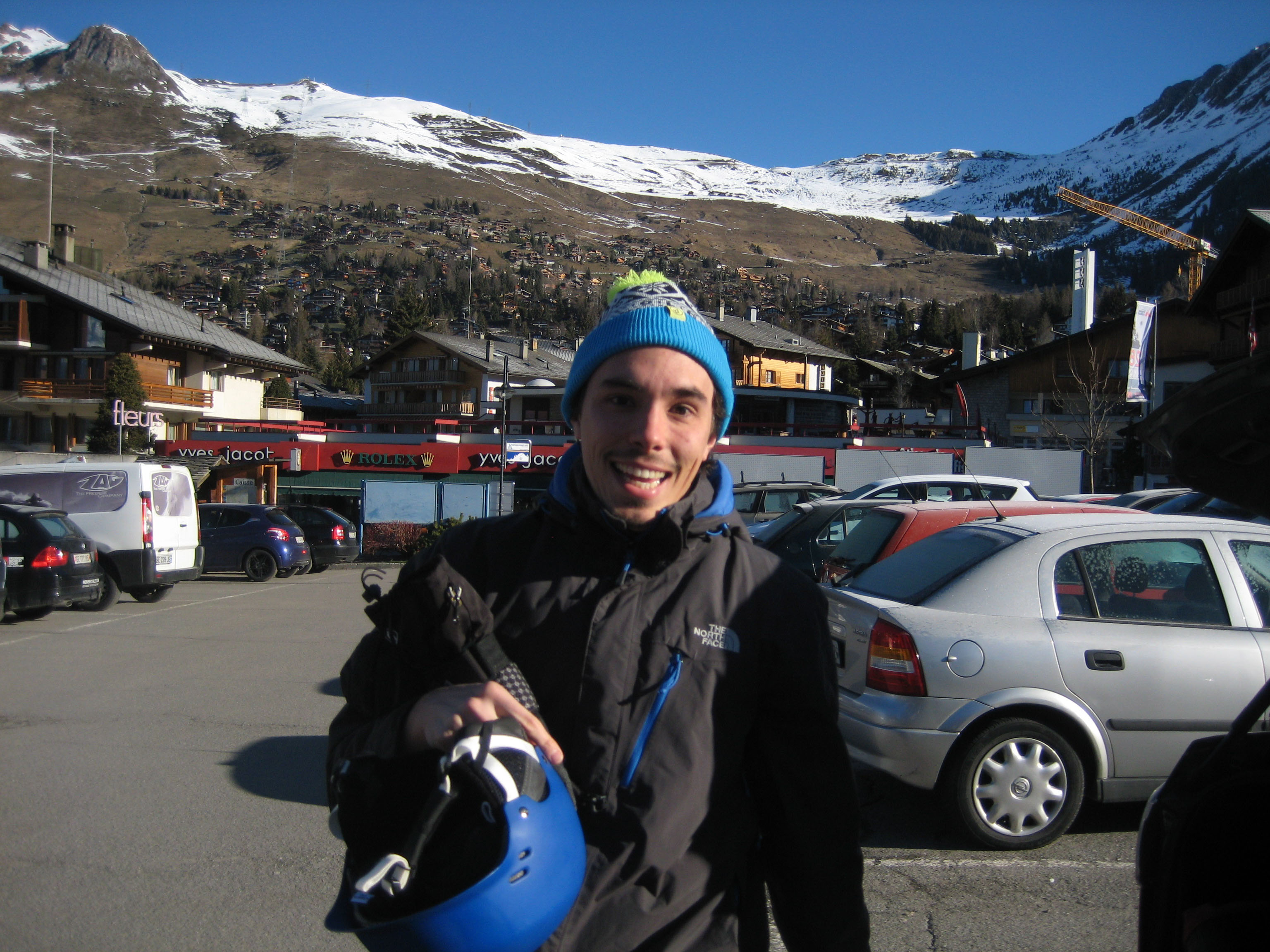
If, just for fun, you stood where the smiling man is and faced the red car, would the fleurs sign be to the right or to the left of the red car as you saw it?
left

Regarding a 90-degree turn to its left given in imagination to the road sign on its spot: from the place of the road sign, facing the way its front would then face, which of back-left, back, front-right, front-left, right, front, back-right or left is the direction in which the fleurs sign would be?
back

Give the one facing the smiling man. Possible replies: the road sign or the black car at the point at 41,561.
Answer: the road sign

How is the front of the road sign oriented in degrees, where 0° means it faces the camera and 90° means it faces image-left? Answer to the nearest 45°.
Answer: approximately 0°

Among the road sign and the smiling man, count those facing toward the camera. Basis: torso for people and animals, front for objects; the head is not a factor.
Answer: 2

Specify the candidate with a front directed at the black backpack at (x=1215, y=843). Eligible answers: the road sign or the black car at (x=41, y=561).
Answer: the road sign

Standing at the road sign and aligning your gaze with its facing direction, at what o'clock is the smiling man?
The smiling man is roughly at 12 o'clock from the road sign.

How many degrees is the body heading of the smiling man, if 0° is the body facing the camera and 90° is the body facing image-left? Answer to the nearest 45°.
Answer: approximately 0°

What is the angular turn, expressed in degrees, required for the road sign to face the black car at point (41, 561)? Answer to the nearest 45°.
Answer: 0° — it already faces it

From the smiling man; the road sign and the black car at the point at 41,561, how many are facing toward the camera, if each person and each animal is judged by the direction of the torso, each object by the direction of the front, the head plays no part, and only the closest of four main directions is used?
2

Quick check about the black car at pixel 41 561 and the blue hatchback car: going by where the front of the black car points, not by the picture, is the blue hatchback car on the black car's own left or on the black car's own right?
on the black car's own right
